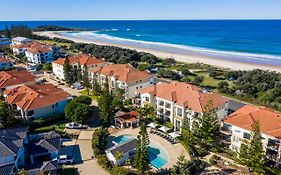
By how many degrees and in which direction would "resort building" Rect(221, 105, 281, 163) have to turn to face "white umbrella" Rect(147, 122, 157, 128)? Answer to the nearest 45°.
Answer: approximately 45° to its right

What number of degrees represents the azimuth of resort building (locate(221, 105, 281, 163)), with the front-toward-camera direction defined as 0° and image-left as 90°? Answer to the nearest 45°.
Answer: approximately 45°

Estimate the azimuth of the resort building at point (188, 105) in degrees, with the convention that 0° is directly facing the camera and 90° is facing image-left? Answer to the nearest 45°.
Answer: approximately 45°

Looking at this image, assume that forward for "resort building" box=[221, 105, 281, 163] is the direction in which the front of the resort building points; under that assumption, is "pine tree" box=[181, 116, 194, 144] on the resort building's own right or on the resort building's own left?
on the resort building's own right

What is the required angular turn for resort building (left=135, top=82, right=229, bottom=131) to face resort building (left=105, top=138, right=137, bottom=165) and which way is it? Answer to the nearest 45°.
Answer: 0° — it already faces it

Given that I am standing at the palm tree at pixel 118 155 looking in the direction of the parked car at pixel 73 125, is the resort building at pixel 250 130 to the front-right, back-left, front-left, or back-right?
back-right
